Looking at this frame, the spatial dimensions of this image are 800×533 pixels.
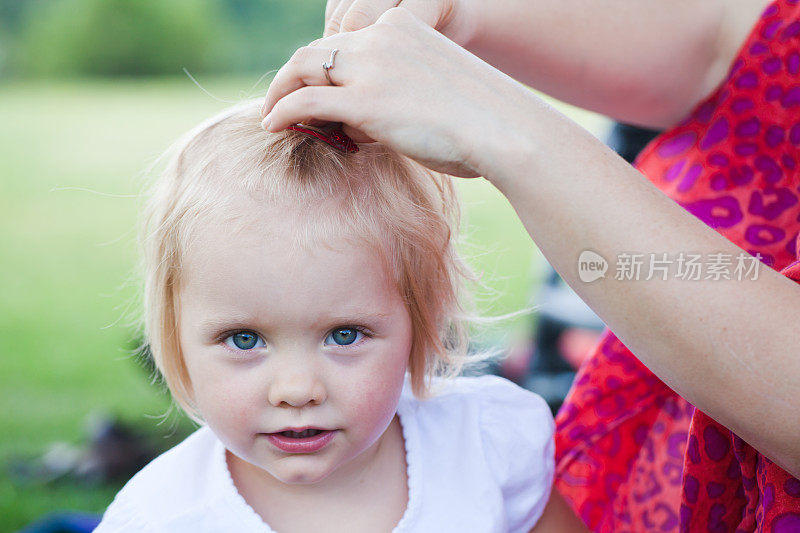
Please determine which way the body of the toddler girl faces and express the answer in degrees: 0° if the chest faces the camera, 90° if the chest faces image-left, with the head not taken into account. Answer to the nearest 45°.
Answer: approximately 0°

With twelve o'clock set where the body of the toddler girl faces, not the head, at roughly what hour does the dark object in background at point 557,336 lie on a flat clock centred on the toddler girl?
The dark object in background is roughly at 7 o'clock from the toddler girl.

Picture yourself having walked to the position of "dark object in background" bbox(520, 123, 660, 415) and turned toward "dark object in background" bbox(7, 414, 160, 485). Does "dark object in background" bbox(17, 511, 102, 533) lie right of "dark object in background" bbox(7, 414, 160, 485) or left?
left
